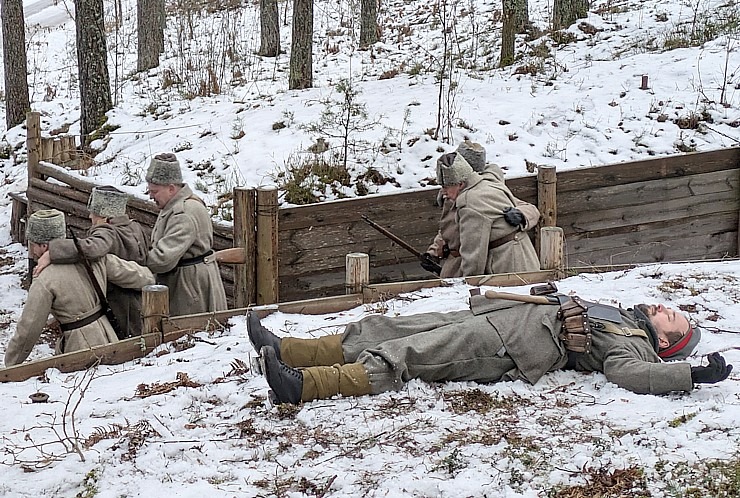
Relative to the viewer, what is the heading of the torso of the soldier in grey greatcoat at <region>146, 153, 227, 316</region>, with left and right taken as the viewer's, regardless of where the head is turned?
facing to the left of the viewer

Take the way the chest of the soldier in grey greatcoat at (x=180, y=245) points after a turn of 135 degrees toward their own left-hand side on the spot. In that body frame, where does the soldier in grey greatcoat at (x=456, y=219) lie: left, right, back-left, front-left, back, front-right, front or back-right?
front-left

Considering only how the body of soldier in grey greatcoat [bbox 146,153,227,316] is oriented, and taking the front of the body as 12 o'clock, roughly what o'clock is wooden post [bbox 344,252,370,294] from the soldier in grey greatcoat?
The wooden post is roughly at 7 o'clock from the soldier in grey greatcoat.

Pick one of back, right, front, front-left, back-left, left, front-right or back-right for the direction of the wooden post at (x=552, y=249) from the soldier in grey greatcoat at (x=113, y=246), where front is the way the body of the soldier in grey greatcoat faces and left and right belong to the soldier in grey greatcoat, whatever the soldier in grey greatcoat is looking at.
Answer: back-right

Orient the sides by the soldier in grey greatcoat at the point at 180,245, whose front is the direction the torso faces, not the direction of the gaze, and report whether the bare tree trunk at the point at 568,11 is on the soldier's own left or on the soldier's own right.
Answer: on the soldier's own right

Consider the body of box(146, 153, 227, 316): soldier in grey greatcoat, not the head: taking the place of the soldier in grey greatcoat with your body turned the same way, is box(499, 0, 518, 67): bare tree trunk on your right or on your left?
on your right

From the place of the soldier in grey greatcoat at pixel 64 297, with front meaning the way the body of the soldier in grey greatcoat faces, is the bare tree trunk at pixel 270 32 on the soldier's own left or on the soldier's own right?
on the soldier's own right

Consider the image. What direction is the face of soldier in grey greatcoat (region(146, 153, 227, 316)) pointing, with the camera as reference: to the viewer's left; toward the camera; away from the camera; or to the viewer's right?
to the viewer's left
